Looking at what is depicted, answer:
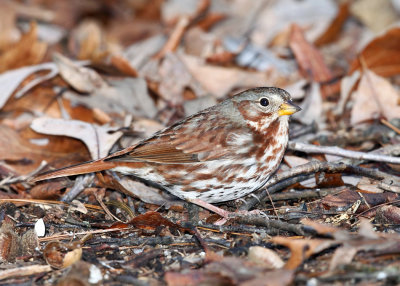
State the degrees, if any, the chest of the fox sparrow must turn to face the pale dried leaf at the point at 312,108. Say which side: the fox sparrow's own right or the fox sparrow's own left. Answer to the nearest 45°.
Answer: approximately 45° to the fox sparrow's own left

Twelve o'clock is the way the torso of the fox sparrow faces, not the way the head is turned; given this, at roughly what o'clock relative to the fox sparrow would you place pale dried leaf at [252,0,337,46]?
The pale dried leaf is roughly at 10 o'clock from the fox sparrow.

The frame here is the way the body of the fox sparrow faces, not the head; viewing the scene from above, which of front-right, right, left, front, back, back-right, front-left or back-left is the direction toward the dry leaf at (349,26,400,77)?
front-left

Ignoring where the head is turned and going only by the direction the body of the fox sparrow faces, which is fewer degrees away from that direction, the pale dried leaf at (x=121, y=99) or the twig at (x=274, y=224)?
the twig

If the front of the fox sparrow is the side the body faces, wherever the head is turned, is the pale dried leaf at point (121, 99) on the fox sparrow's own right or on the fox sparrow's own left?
on the fox sparrow's own left

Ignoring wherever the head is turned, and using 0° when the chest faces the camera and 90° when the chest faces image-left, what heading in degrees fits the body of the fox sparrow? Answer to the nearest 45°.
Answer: approximately 270°

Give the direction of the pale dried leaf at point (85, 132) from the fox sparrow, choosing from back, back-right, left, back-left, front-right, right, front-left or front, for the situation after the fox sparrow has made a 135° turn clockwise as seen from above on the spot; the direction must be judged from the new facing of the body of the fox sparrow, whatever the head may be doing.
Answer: right

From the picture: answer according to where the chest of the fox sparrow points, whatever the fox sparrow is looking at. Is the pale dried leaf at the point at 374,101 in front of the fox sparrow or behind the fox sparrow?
in front

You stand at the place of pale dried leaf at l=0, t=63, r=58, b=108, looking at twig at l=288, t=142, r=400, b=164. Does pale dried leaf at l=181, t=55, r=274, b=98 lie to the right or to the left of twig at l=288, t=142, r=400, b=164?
left

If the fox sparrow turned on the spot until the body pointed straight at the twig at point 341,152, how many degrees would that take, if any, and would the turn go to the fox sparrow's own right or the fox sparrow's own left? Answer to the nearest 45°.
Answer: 0° — it already faces it

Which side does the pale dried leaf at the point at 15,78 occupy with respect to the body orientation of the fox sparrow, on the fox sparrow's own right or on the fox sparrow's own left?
on the fox sparrow's own left

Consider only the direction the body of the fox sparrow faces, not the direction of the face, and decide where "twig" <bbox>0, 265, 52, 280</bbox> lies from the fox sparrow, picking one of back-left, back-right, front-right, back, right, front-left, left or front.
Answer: back-right
